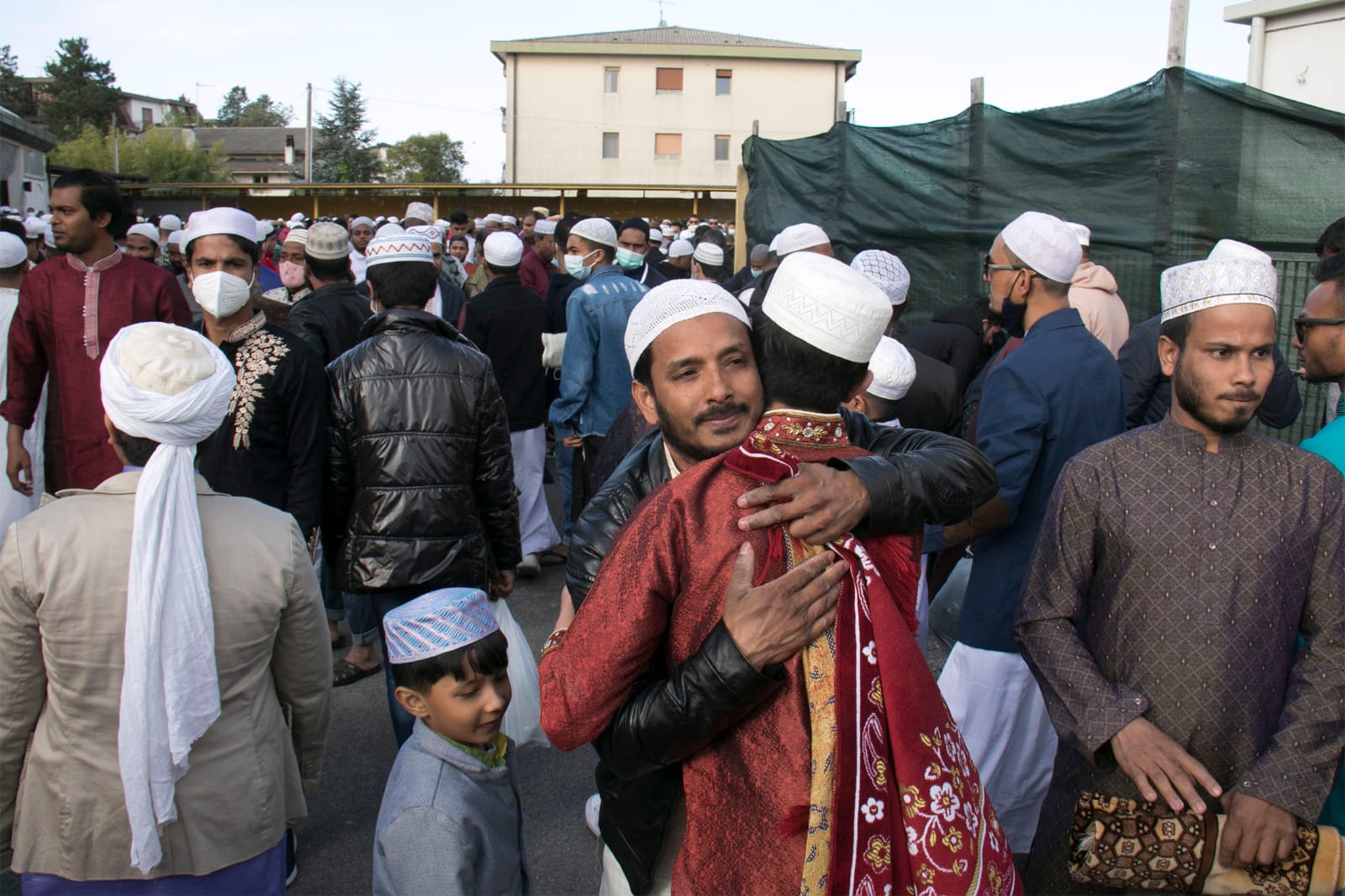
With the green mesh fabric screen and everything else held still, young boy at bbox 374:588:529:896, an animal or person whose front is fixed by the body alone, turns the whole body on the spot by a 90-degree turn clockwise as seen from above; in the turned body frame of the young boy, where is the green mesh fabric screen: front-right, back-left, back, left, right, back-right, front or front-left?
back

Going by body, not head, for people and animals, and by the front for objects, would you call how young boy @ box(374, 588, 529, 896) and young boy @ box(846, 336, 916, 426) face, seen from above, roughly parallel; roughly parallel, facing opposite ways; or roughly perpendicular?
roughly parallel, facing opposite ways

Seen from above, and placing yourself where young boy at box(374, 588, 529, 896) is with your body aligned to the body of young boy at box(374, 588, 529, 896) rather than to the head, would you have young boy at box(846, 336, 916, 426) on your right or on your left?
on your left

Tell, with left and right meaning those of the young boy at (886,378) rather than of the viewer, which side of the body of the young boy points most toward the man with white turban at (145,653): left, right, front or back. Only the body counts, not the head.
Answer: left

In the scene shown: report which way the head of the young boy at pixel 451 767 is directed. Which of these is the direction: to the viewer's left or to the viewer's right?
to the viewer's right

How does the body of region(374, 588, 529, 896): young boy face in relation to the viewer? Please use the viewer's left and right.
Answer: facing the viewer and to the right of the viewer

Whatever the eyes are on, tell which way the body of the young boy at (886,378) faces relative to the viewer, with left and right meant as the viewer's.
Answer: facing away from the viewer and to the left of the viewer

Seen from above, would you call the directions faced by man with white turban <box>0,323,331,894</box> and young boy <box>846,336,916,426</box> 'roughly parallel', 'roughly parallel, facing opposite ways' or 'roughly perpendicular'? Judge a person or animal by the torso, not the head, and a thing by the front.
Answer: roughly parallel

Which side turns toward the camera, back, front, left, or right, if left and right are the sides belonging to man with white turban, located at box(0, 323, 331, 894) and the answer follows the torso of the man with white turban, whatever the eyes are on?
back

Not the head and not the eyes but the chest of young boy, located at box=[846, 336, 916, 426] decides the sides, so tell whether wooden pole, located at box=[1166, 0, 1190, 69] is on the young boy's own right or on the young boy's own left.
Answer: on the young boy's own right

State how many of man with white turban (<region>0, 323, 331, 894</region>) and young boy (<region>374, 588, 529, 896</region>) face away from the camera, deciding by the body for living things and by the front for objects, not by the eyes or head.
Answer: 1

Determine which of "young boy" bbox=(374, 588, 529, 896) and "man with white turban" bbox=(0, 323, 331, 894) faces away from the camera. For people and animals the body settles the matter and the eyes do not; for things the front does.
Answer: the man with white turban
